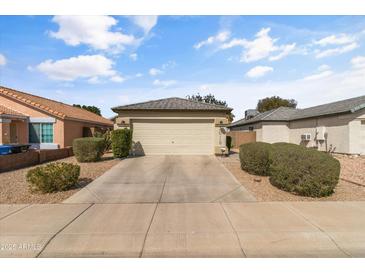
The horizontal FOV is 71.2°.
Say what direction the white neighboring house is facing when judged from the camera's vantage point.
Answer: facing the viewer and to the right of the viewer

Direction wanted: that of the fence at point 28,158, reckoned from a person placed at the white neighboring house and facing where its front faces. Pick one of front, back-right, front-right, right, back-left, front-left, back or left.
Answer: right

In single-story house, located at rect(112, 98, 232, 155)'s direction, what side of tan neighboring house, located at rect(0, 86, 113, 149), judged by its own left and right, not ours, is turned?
left

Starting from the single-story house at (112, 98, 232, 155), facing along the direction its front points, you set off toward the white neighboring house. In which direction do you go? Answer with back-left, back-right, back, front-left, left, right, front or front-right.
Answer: left

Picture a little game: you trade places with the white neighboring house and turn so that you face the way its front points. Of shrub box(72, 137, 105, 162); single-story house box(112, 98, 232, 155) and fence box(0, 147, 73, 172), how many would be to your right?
3

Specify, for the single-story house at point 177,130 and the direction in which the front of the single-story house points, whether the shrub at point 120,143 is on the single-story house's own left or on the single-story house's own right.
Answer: on the single-story house's own right

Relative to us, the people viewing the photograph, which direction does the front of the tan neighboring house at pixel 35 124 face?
facing the viewer and to the left of the viewer

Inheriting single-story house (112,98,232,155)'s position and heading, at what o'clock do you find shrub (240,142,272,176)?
The shrub is roughly at 11 o'clock from the single-story house.

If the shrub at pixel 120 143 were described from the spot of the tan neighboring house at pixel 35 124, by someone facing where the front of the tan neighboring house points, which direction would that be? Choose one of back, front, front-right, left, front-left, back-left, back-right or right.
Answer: left

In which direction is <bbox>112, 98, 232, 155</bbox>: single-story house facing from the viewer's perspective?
toward the camera

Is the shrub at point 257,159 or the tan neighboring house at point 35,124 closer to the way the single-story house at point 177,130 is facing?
the shrub

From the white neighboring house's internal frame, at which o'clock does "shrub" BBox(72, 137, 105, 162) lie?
The shrub is roughly at 3 o'clock from the white neighboring house.

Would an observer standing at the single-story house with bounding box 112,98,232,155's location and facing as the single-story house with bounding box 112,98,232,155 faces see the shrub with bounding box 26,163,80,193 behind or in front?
in front

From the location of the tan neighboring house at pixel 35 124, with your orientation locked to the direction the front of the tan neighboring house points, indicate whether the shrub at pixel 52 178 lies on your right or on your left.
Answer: on your left
